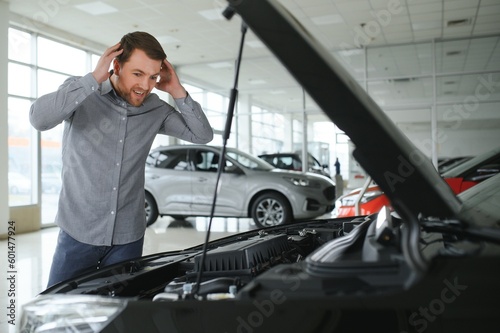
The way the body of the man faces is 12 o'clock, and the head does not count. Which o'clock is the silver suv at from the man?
The silver suv is roughly at 8 o'clock from the man.

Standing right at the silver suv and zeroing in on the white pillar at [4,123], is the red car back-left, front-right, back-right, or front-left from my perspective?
back-left

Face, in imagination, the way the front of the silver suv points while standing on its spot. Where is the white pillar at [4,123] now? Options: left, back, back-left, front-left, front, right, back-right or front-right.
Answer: back-right

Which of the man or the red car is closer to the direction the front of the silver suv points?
the red car

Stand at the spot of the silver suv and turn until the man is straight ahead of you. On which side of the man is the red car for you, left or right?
left

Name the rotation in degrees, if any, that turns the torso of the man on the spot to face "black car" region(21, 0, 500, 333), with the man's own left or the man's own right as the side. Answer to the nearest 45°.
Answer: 0° — they already face it

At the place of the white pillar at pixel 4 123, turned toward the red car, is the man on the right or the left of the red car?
right

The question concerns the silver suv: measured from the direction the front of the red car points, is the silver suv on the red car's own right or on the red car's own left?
on the red car's own right

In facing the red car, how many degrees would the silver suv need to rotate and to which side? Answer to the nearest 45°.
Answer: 0° — it already faces it

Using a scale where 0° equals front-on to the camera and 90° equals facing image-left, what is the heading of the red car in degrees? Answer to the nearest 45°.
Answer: approximately 45°
